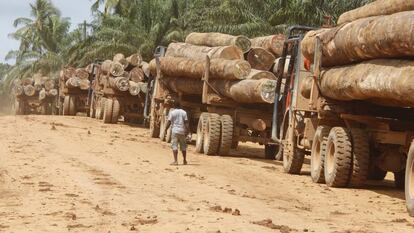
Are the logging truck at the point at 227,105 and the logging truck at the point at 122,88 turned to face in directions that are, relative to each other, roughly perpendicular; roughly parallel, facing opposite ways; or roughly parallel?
roughly parallel

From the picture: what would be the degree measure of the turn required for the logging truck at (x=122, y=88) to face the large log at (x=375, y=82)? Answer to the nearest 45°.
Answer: approximately 135° to its left

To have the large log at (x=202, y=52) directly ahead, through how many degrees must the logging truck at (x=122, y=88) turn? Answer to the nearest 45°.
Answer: approximately 135° to its left

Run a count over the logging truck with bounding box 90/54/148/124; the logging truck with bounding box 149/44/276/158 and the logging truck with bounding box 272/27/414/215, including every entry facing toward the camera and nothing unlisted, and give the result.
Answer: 0

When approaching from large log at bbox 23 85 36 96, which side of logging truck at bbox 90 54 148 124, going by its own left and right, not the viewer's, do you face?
front

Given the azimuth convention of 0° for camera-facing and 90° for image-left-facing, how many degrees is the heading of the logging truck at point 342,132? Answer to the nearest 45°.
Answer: approximately 135°

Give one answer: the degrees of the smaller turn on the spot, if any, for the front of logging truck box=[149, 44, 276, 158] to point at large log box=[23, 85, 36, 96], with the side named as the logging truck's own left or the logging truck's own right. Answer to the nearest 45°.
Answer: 0° — it already faces it

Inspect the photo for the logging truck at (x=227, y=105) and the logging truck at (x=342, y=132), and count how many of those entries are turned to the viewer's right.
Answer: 0

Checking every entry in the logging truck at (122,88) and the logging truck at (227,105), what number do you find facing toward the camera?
0

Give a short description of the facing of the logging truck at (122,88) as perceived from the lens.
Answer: facing away from the viewer and to the left of the viewer

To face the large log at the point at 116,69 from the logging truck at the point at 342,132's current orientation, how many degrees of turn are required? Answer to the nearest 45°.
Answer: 0° — it already faces it

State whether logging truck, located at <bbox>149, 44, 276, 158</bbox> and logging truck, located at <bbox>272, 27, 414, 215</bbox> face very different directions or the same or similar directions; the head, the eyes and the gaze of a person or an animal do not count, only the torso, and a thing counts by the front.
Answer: same or similar directions

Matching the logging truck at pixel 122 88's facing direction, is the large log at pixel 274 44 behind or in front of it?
behind
